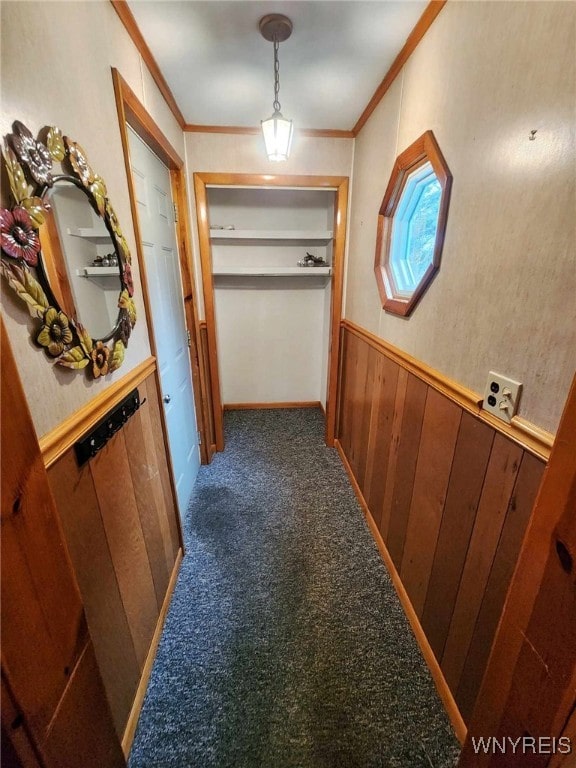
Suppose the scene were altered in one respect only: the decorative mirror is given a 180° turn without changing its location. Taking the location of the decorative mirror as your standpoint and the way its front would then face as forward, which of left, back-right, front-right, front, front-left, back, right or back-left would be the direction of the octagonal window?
back-right

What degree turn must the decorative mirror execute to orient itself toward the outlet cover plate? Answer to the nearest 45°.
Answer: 0° — it already faces it

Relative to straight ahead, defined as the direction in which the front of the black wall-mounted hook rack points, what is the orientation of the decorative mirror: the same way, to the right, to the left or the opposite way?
the same way

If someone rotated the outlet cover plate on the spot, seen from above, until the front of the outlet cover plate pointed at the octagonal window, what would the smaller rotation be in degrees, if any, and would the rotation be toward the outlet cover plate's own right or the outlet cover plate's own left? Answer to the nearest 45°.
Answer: approximately 90° to the outlet cover plate's own right

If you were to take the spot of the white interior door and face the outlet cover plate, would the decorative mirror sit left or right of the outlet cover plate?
right

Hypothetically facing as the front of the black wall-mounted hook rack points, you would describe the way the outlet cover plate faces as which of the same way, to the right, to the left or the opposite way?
the opposite way

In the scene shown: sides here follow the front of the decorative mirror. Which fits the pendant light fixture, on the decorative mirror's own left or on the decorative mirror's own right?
on the decorative mirror's own left

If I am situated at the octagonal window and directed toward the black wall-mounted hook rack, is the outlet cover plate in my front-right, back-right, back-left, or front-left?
front-left

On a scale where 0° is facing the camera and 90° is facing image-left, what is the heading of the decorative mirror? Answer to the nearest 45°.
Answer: approximately 315°

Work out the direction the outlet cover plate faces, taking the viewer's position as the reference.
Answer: facing the viewer and to the left of the viewer

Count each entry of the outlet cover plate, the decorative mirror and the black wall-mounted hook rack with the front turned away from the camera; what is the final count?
0

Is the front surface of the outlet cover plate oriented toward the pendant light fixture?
no

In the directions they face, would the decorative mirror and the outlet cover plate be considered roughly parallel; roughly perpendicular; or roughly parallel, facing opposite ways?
roughly parallel, facing opposite ways

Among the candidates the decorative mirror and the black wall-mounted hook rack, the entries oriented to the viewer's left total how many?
0

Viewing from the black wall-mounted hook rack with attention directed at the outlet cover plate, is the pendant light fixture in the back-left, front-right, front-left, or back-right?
front-left

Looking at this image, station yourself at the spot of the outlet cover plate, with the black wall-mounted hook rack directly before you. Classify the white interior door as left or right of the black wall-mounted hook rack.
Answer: right

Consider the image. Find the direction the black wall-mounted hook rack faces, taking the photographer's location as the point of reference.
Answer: facing the viewer and to the right of the viewer

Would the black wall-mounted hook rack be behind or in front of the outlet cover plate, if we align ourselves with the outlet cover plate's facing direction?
in front
